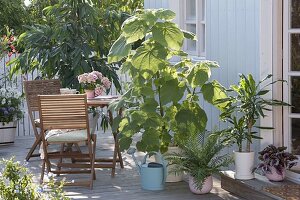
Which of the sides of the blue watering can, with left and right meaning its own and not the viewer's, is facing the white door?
back

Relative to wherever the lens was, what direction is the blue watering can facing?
facing to the left of the viewer

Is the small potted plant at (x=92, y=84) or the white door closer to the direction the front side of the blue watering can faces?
the small potted plant

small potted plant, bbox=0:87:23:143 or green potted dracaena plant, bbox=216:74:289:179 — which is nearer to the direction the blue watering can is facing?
the small potted plant

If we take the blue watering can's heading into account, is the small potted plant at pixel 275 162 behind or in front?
behind

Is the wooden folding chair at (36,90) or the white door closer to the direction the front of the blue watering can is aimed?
the wooden folding chair
